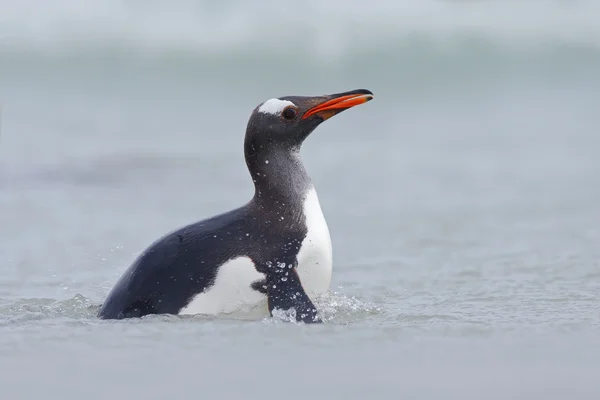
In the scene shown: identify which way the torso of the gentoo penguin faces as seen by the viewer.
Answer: to the viewer's right
